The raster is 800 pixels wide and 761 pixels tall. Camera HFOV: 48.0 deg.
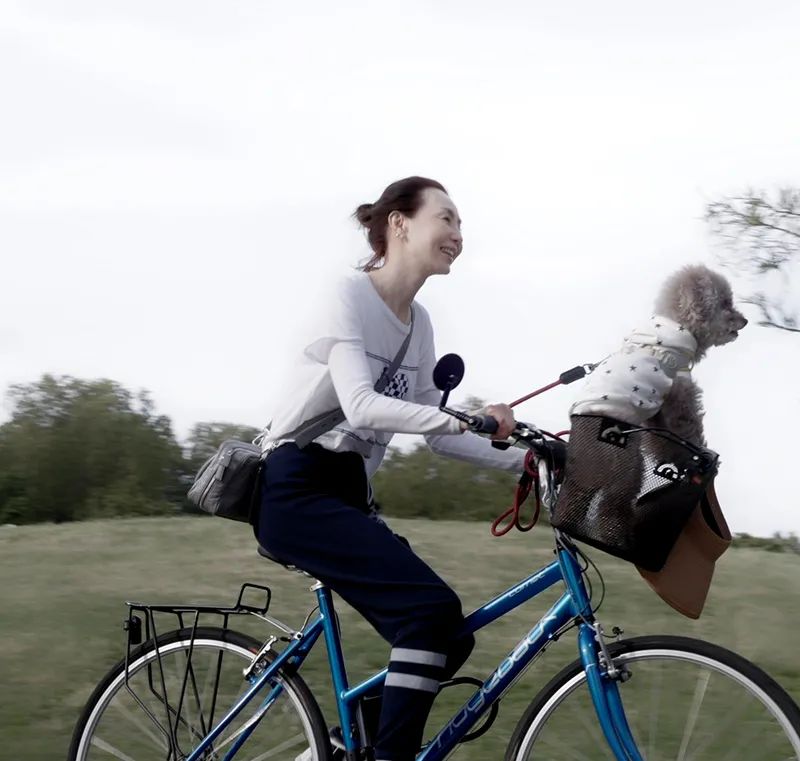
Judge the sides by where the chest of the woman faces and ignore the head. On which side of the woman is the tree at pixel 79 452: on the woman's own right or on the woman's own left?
on the woman's own left

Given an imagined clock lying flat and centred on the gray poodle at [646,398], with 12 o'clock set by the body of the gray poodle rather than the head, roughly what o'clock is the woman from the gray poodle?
The woman is roughly at 5 o'clock from the gray poodle.

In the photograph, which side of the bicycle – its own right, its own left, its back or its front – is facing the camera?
right

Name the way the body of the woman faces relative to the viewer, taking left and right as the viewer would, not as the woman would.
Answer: facing to the right of the viewer

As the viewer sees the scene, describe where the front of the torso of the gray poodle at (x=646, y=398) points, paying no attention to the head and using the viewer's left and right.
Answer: facing to the right of the viewer

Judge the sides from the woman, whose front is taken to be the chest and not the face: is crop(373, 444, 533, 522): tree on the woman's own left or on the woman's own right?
on the woman's own left

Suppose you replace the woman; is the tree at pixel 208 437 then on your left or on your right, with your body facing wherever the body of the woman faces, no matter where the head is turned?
on your left

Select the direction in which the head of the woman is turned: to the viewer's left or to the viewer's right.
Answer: to the viewer's right

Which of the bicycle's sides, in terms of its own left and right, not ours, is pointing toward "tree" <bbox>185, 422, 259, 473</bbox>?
left

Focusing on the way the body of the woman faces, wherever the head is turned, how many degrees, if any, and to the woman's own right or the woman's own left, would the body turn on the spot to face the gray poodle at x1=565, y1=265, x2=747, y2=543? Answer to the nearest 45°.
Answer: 0° — they already face it
